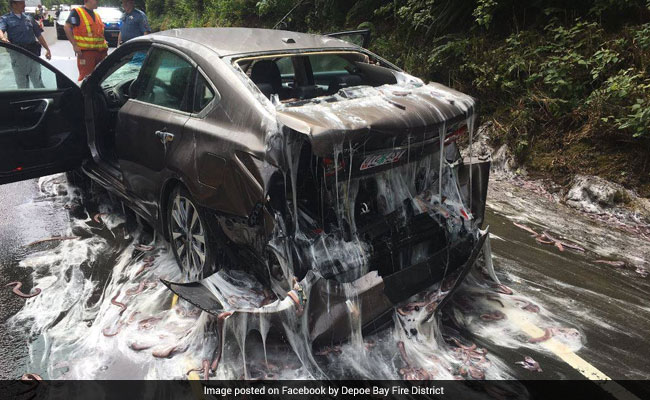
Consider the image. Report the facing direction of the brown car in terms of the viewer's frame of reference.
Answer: facing away from the viewer and to the left of the viewer

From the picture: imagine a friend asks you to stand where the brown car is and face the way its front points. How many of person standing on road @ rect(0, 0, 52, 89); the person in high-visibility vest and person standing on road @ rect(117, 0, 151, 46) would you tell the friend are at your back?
0

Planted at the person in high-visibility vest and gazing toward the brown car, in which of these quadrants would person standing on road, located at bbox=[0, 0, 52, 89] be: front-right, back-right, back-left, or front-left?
back-right

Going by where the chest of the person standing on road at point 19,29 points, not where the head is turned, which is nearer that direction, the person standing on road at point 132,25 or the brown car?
the brown car

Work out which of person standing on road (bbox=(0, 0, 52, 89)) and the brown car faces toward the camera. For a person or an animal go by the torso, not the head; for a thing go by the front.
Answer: the person standing on road

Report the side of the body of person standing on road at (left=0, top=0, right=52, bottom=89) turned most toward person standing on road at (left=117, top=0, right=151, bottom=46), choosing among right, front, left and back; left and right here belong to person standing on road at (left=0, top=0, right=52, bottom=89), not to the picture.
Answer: left

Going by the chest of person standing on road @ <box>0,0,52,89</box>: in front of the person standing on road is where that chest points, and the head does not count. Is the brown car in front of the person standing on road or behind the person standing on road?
in front

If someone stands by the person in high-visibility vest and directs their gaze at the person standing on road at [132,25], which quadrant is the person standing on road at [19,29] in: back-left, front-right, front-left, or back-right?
back-left

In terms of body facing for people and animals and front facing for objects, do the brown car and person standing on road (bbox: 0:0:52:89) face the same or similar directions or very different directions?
very different directions

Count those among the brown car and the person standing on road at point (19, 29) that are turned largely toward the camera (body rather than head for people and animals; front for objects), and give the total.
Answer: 1

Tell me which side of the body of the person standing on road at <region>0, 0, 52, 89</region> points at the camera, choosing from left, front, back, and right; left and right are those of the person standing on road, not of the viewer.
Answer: front

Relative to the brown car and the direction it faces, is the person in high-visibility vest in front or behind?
in front

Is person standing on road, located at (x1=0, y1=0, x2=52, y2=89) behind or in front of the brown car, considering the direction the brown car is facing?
in front

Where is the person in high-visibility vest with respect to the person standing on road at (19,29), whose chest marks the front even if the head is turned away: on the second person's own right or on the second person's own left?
on the second person's own left

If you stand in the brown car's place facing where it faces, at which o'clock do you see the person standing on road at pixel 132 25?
The person standing on road is roughly at 1 o'clock from the brown car.
